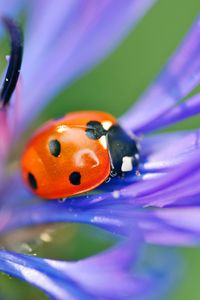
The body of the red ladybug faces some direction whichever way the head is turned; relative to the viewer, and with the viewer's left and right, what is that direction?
facing to the right of the viewer
